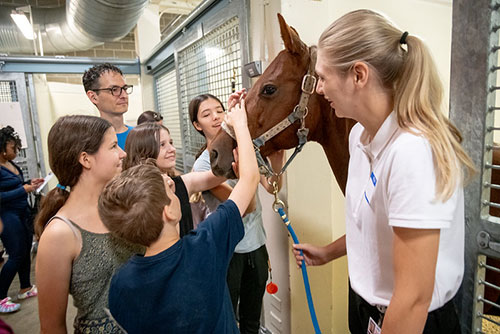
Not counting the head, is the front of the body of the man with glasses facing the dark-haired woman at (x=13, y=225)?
no

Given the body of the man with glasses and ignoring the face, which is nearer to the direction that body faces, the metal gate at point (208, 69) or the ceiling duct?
the metal gate

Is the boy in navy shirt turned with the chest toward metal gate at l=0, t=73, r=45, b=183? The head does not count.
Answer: no

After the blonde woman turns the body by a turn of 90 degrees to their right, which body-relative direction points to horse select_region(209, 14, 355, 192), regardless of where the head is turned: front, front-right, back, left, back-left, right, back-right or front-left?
front-left

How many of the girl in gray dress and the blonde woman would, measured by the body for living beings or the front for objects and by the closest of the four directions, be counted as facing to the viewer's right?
1

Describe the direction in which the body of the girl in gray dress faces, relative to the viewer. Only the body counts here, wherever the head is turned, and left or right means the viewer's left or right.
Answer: facing to the right of the viewer

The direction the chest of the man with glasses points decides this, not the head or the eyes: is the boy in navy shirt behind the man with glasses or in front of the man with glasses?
in front

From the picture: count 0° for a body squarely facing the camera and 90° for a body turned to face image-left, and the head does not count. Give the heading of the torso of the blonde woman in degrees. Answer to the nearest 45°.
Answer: approximately 90°

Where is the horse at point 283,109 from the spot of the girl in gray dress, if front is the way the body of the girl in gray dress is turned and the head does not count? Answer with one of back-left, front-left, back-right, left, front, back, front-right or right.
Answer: front

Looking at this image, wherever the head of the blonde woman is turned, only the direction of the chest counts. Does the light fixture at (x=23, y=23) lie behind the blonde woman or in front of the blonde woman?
in front

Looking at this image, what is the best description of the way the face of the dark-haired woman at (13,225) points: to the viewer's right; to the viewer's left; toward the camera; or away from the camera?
to the viewer's right

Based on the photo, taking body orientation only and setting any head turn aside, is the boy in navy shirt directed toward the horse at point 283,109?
yes

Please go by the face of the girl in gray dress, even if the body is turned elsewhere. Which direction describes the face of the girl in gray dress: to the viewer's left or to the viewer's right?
to the viewer's right

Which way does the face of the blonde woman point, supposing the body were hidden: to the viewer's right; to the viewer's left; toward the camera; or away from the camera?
to the viewer's left
